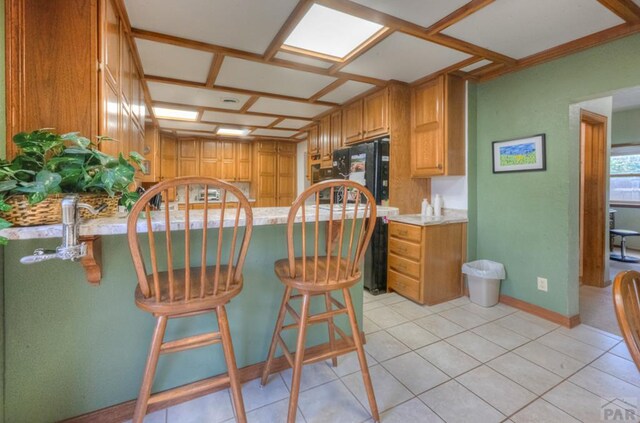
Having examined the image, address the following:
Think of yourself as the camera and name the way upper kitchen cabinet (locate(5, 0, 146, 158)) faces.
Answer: facing to the right of the viewer

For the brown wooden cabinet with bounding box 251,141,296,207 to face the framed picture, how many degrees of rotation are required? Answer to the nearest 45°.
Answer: approximately 45° to its left

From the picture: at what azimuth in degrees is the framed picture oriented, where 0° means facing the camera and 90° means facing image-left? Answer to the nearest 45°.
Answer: approximately 45°

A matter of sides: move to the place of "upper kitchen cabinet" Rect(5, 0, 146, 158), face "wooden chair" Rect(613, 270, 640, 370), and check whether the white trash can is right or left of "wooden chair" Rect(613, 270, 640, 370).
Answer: left
